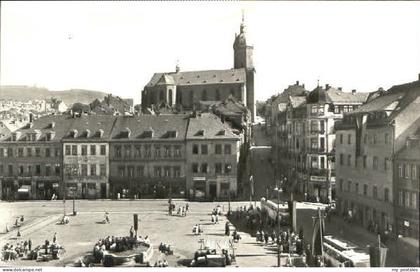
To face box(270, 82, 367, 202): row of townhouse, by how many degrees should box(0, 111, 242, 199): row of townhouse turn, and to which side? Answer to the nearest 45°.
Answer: approximately 90° to its left

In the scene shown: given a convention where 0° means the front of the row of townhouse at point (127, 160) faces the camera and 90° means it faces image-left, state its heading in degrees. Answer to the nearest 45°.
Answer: approximately 0°

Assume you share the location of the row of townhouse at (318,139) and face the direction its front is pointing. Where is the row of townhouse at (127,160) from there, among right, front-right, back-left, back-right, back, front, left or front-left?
front-right

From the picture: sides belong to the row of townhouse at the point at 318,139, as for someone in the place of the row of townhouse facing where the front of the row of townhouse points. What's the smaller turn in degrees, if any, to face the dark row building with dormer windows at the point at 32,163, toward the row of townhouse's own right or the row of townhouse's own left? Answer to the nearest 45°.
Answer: approximately 45° to the row of townhouse's own right

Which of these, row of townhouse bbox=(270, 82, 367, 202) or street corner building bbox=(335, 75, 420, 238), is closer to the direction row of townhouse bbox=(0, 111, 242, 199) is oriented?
the street corner building

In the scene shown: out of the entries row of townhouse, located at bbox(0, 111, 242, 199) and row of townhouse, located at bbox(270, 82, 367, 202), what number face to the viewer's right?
0

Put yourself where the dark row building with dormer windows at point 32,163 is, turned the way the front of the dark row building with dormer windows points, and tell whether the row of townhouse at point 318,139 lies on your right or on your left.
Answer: on your left

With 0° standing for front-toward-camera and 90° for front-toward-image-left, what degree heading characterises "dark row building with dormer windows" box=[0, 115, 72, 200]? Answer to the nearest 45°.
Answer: approximately 0°

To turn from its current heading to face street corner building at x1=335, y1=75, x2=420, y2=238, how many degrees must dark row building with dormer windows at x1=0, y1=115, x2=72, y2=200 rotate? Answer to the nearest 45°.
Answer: approximately 45° to its left

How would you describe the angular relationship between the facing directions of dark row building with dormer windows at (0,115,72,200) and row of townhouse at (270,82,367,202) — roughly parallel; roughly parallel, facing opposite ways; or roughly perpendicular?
roughly perpendicular

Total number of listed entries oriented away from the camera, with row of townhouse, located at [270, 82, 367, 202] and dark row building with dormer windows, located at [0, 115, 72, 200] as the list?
0
